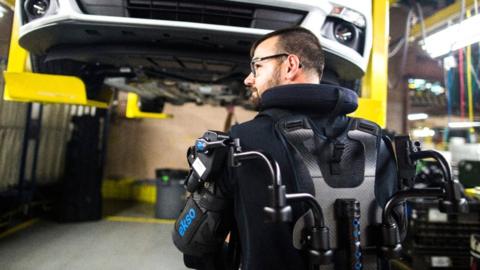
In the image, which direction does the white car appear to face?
toward the camera

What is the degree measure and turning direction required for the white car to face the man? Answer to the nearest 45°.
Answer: approximately 45° to its left

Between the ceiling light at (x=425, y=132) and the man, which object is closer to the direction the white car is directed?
the man

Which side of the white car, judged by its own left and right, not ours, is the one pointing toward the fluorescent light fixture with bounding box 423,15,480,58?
left

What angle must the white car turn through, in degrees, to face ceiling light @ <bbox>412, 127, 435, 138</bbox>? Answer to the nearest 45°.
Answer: approximately 135° to its left

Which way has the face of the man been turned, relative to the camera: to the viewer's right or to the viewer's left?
to the viewer's left

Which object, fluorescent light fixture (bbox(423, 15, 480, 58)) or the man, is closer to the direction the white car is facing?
the man
